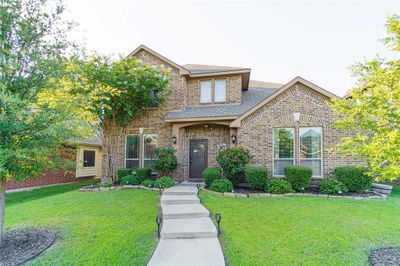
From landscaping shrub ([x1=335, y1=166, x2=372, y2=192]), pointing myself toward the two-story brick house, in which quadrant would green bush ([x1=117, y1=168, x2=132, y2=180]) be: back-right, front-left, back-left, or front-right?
front-left

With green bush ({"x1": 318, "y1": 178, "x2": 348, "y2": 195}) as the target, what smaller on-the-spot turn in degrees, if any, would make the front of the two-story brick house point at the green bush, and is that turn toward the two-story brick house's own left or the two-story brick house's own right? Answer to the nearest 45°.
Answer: approximately 45° to the two-story brick house's own left

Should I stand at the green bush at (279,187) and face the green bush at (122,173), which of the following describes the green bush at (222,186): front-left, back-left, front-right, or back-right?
front-left

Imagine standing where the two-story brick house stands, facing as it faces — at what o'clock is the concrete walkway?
The concrete walkway is roughly at 12 o'clock from the two-story brick house.

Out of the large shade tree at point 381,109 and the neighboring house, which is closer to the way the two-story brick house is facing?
the large shade tree

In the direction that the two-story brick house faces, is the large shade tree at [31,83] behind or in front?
in front

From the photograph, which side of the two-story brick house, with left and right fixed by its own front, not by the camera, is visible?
front

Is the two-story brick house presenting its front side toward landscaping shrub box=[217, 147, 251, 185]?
yes

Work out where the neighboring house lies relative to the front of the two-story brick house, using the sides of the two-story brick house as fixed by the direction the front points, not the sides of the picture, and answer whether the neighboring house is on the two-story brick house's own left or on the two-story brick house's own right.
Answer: on the two-story brick house's own right

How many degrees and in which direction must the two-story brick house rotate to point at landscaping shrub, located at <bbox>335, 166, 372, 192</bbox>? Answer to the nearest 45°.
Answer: approximately 45° to its left
